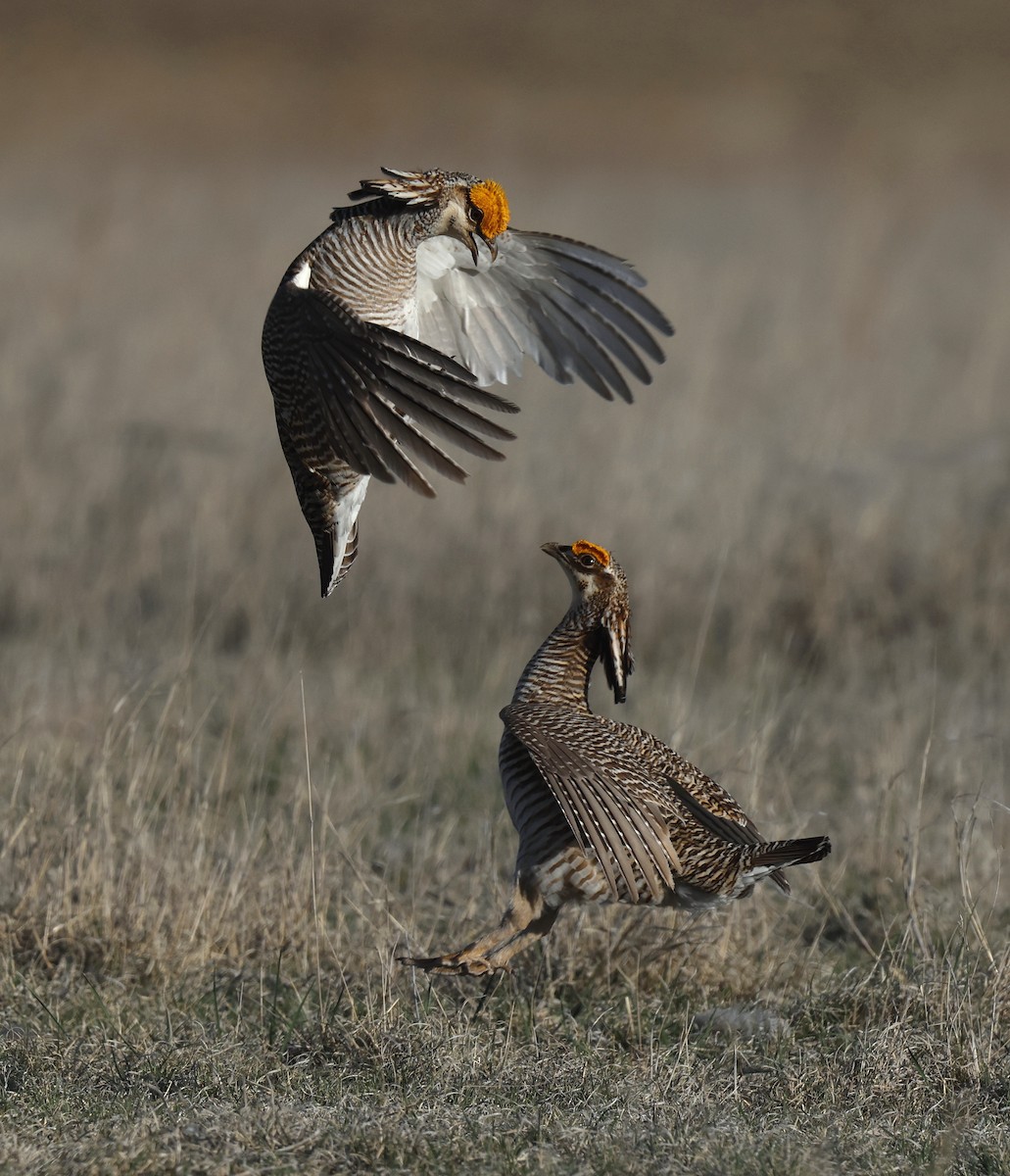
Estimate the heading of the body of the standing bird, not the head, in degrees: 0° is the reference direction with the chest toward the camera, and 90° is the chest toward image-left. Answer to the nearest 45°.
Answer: approximately 90°
